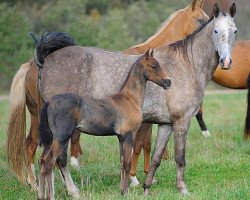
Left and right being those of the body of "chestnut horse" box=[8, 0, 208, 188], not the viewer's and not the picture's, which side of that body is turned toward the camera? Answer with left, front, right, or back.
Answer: right

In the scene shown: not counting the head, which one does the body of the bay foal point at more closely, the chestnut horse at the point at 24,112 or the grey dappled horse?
the grey dappled horse

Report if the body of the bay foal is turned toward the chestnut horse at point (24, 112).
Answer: no

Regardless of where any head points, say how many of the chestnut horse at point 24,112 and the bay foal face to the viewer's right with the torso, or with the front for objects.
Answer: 2

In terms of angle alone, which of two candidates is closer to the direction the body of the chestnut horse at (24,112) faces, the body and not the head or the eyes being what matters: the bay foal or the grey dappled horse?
the grey dappled horse

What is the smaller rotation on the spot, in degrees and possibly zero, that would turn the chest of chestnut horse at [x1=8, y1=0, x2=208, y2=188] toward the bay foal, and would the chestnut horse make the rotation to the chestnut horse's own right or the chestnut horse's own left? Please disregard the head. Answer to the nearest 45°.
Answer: approximately 45° to the chestnut horse's own right

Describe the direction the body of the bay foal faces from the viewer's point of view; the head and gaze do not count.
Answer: to the viewer's right

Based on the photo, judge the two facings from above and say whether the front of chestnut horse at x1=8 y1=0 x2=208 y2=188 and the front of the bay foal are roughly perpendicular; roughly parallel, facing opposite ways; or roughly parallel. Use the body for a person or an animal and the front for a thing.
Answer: roughly parallel
